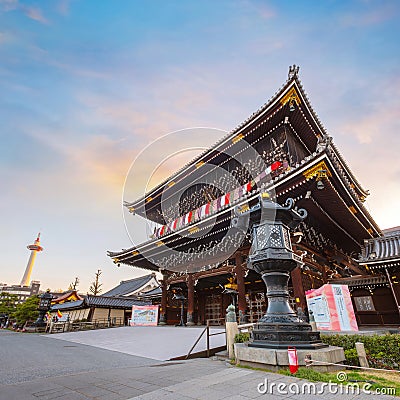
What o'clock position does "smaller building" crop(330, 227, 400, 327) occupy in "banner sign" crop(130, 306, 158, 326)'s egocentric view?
The smaller building is roughly at 10 o'clock from the banner sign.

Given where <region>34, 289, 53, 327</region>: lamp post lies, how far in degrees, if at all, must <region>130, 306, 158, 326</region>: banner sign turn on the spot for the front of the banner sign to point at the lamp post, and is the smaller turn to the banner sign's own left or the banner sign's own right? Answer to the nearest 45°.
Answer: approximately 135° to the banner sign's own right

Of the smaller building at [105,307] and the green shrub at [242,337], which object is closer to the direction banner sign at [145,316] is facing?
the green shrub

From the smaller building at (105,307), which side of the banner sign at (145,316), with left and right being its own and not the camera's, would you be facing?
back

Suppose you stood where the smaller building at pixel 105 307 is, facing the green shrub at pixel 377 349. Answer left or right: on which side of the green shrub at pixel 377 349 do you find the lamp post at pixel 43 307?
right

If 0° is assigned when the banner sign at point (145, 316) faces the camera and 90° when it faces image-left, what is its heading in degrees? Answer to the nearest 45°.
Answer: approximately 0°
